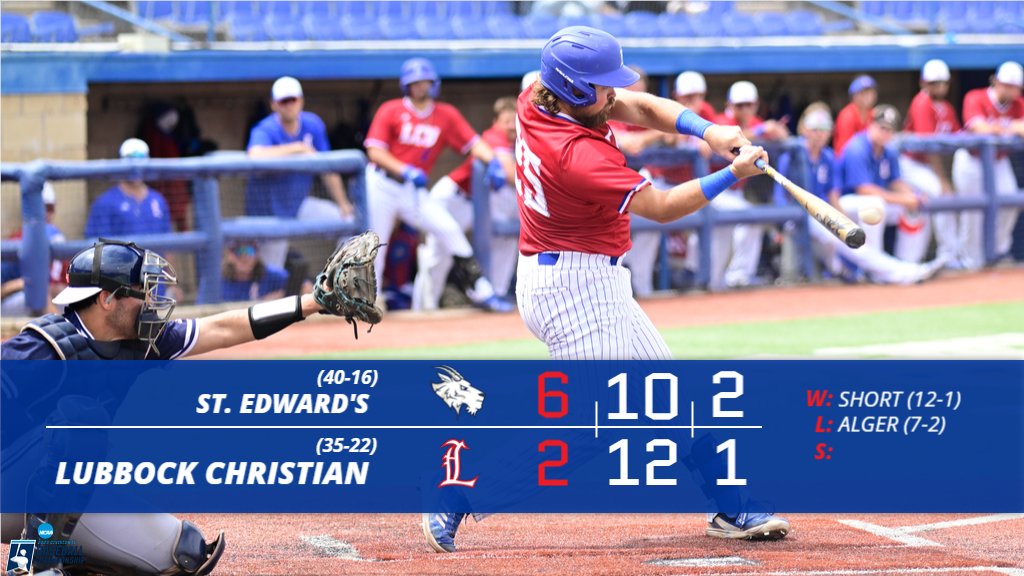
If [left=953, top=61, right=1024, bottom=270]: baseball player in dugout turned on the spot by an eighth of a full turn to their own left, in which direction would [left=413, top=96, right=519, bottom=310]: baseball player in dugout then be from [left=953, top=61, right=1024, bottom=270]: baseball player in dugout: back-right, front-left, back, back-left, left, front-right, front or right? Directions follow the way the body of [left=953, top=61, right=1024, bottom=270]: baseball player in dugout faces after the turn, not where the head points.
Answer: right

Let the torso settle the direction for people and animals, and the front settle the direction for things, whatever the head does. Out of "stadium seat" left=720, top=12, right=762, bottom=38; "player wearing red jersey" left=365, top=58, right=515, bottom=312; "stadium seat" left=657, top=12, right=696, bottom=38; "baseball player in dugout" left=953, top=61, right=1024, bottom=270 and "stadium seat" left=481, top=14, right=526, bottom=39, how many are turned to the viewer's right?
0

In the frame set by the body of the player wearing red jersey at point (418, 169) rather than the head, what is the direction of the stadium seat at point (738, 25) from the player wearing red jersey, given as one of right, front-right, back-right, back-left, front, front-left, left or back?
back-left

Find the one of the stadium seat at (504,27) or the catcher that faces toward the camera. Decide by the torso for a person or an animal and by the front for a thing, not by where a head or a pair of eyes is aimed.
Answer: the stadium seat

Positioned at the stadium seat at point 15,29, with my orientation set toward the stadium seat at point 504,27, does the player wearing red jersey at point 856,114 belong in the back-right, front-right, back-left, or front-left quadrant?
front-right

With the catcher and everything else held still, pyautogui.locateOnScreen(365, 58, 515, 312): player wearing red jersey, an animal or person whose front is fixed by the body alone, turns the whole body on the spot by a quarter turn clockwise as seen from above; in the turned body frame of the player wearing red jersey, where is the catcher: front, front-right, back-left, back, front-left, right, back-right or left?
left

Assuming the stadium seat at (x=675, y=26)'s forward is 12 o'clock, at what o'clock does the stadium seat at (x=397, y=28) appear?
the stadium seat at (x=397, y=28) is roughly at 2 o'clock from the stadium seat at (x=675, y=26).

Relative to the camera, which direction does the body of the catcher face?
to the viewer's right

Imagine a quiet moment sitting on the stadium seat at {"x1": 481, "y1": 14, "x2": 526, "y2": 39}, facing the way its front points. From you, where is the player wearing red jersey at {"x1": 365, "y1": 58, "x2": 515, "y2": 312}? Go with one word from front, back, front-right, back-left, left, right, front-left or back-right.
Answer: front

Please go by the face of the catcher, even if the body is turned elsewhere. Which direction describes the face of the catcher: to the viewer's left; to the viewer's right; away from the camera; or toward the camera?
to the viewer's right

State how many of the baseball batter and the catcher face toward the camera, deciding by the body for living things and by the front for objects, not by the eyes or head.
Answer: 0

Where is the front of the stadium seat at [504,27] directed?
toward the camera

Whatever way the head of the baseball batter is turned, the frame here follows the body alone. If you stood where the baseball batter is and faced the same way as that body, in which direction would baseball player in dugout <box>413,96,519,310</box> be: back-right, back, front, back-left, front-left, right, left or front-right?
left

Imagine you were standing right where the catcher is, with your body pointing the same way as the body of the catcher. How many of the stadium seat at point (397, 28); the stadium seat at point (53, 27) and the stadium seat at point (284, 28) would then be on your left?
3

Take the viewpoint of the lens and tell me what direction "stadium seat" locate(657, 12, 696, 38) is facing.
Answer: facing the viewer

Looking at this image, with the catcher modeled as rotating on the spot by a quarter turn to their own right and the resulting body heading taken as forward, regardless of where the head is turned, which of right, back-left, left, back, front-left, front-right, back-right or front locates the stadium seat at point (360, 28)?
back

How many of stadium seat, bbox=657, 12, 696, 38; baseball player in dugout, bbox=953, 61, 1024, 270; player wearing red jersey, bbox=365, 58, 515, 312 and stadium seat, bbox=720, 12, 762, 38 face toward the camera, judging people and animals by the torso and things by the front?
4

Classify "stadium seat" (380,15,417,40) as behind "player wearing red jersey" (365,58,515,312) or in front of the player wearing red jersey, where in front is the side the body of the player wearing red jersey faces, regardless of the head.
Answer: behind

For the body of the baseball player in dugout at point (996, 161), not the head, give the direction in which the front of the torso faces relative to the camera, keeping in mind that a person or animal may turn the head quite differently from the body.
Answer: toward the camera
